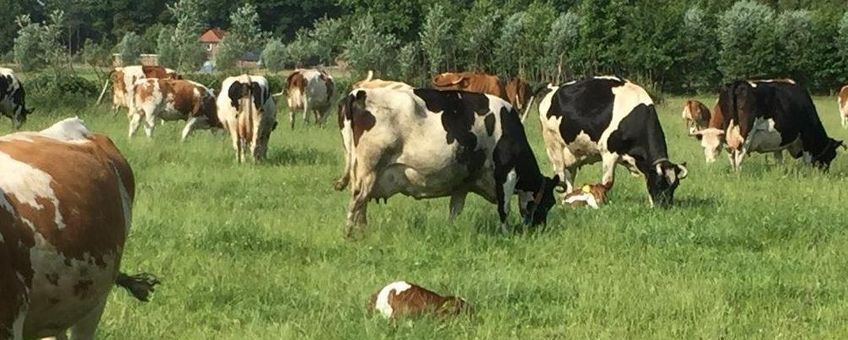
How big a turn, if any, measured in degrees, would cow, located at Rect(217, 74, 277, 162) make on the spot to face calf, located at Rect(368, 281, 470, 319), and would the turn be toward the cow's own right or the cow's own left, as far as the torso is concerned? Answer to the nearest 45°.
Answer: approximately 180°

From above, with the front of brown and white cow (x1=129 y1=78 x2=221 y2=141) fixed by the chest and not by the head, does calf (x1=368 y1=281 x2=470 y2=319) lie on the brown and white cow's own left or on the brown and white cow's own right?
on the brown and white cow's own right

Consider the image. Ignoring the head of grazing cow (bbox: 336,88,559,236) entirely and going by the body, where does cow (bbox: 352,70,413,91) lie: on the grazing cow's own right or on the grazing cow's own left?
on the grazing cow's own left

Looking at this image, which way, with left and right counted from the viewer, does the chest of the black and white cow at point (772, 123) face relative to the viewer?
facing away from the viewer and to the right of the viewer

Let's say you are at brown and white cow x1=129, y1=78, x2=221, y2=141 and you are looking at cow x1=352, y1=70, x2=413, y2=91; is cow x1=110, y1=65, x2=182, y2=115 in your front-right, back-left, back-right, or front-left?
back-left

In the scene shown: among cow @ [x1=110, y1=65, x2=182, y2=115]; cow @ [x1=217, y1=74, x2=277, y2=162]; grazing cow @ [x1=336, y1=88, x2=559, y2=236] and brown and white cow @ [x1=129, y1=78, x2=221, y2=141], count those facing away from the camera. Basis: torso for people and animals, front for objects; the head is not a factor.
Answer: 1

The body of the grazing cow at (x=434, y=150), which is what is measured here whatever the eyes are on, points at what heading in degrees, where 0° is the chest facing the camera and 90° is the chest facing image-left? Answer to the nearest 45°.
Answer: approximately 270°

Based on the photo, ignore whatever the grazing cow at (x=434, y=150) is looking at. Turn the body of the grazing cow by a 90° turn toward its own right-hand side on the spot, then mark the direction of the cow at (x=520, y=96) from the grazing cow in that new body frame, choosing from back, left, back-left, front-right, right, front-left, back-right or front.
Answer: back

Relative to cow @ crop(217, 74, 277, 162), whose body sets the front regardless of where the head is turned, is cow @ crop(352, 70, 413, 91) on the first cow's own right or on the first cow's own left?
on the first cow's own right

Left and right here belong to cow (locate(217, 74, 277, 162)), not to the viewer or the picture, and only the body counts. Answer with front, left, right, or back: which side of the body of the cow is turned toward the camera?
back
